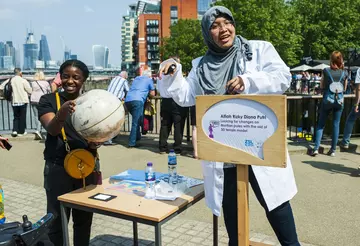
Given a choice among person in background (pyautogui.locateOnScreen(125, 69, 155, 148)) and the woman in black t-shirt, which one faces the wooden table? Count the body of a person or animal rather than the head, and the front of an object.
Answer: the woman in black t-shirt

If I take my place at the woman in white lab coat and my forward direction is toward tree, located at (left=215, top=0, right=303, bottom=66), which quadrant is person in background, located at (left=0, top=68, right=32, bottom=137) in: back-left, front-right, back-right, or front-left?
front-left

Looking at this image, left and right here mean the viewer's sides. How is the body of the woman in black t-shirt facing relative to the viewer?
facing the viewer and to the right of the viewer

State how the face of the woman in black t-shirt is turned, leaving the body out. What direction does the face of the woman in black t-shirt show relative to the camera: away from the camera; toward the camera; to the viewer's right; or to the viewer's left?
toward the camera

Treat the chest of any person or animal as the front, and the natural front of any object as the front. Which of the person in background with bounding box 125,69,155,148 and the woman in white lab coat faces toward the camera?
the woman in white lab coat

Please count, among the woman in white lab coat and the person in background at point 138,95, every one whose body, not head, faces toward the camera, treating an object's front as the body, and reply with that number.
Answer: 1

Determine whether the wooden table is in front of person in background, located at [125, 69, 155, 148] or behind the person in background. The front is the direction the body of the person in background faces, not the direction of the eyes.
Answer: behind

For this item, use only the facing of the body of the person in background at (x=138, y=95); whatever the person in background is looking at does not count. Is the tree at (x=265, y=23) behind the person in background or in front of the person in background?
in front

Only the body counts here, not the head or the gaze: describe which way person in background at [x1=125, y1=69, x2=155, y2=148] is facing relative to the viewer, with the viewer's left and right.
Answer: facing away from the viewer and to the right of the viewer

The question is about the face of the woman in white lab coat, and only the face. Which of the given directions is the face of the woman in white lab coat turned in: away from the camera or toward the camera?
toward the camera

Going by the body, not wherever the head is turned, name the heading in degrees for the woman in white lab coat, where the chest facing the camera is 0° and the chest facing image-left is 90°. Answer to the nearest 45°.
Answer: approximately 0°
